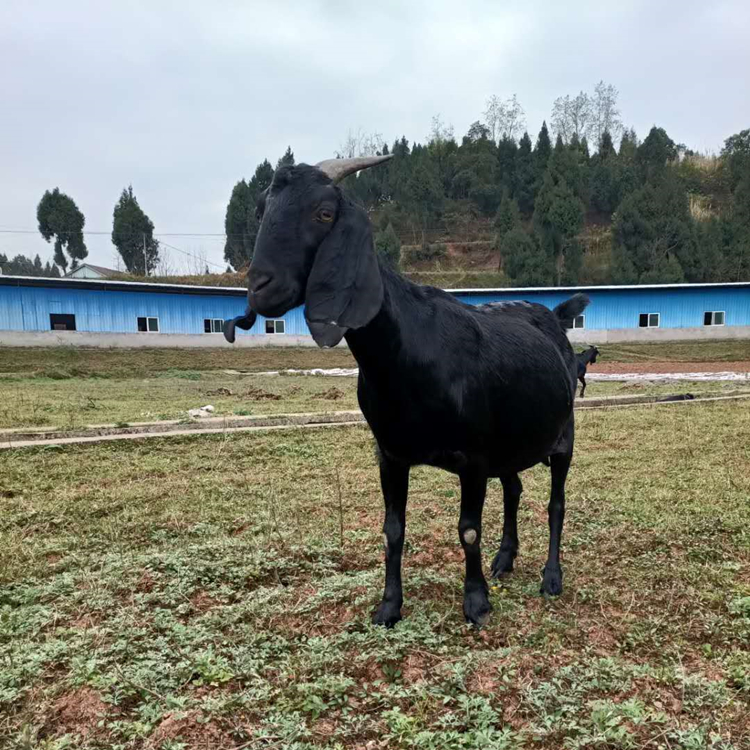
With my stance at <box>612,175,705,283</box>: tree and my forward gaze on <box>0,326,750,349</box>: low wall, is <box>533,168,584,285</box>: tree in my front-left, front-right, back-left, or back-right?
front-right

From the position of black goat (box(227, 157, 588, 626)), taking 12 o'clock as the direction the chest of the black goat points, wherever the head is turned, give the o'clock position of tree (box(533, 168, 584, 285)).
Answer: The tree is roughly at 5 o'clock from the black goat.

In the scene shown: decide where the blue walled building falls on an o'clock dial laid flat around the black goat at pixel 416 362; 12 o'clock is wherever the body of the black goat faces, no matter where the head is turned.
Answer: The blue walled building is roughly at 4 o'clock from the black goat.

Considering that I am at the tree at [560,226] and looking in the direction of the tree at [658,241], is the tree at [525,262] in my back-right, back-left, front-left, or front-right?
back-right

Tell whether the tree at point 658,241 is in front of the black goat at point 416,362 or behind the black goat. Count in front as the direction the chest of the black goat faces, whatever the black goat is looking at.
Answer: behind

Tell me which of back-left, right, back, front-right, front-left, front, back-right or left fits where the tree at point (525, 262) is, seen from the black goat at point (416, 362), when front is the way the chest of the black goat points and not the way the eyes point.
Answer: back-right

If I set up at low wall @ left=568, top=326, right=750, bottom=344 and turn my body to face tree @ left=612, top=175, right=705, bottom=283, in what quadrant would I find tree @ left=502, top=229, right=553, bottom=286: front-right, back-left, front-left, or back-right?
front-left

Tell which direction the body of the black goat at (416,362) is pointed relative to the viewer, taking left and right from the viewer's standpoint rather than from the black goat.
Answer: facing the viewer and to the left of the viewer
